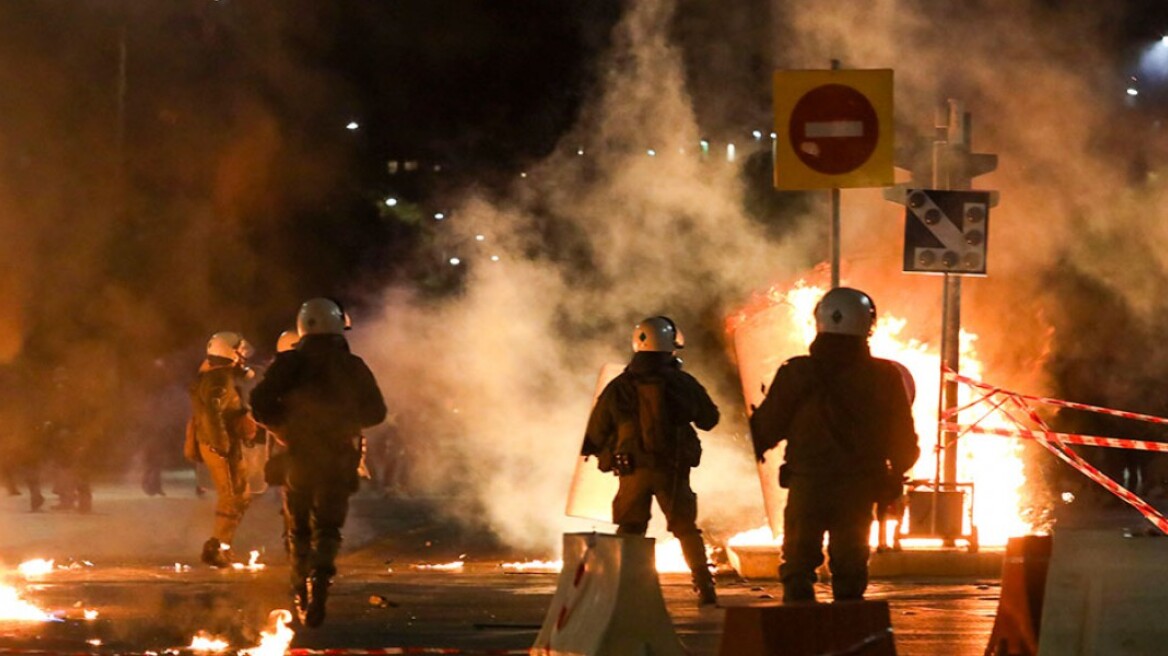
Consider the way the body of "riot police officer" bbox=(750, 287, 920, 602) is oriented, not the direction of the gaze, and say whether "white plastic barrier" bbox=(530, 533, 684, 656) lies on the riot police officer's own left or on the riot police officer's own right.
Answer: on the riot police officer's own left

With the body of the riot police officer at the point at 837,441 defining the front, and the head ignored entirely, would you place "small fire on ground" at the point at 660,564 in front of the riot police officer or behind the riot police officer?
in front

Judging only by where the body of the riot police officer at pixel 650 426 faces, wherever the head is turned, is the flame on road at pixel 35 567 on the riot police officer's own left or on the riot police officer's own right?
on the riot police officer's own left

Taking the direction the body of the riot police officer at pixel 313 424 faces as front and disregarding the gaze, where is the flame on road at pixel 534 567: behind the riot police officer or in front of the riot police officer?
in front

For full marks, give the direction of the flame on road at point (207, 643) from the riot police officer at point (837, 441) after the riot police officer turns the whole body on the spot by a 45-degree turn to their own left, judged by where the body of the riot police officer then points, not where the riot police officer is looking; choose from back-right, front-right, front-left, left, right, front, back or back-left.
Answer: front-left

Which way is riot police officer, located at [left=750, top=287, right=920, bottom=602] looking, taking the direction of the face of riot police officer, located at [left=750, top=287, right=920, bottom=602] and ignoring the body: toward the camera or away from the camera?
away from the camera

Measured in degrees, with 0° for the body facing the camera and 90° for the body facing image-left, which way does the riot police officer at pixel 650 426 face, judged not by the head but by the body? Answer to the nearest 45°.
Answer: approximately 180°

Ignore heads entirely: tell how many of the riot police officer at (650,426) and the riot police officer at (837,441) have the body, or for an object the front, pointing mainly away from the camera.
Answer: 2

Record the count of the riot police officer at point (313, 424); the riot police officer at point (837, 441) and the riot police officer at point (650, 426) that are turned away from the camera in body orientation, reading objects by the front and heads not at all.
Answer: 3

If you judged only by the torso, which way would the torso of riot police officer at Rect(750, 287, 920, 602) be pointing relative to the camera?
away from the camera

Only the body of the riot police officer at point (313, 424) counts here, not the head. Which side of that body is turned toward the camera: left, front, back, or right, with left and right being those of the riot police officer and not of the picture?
back
